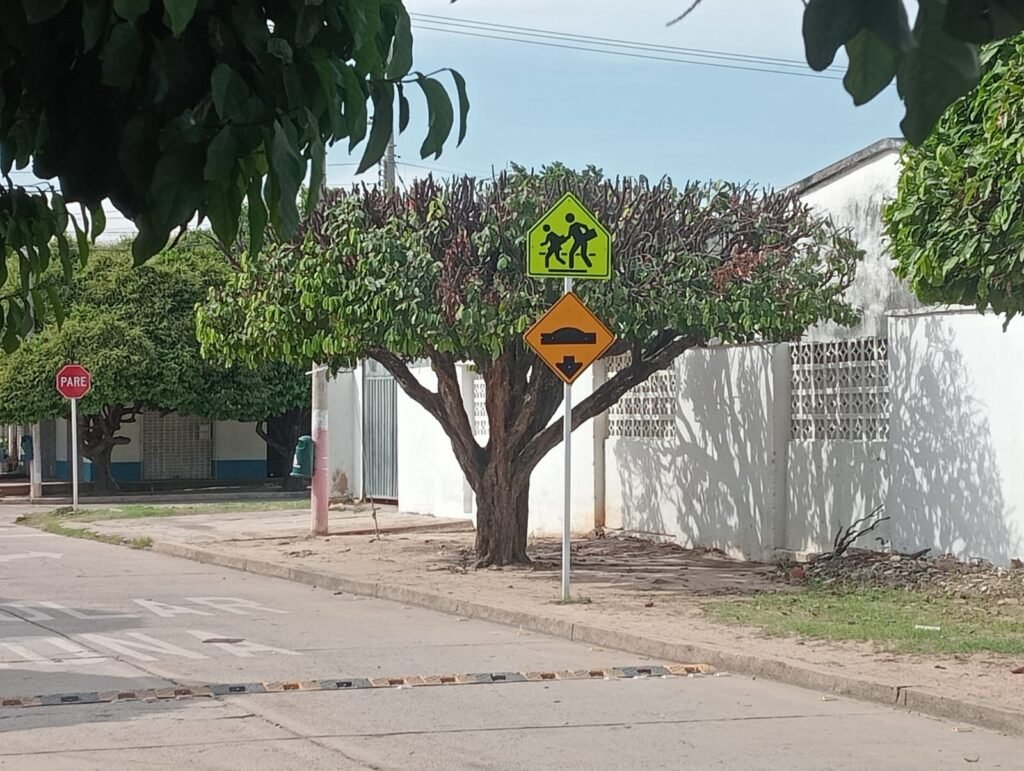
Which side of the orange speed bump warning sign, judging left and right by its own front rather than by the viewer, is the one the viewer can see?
front

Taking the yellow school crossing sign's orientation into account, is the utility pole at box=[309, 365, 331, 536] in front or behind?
behind

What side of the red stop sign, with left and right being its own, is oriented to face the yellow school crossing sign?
front

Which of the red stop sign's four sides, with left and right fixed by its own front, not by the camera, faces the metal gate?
left

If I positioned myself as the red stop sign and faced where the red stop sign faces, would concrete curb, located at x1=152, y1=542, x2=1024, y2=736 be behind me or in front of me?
in front

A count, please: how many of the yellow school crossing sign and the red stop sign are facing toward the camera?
2

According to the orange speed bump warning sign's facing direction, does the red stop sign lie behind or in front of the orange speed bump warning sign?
behind

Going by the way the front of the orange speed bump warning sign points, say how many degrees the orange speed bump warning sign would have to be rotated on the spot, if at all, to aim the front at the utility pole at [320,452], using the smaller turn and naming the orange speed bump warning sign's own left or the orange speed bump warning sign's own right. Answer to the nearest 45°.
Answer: approximately 135° to the orange speed bump warning sign's own right

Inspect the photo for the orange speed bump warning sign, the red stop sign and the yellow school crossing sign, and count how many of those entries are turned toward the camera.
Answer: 3

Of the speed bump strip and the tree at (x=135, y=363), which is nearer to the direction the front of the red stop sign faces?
the speed bump strip

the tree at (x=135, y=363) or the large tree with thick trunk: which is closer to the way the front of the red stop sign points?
the large tree with thick trunk

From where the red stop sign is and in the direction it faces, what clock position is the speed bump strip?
The speed bump strip is roughly at 12 o'clock from the red stop sign.
